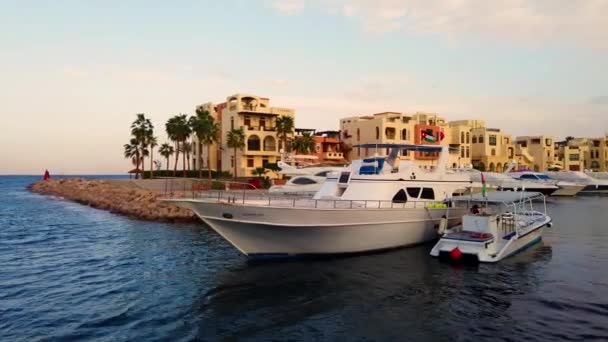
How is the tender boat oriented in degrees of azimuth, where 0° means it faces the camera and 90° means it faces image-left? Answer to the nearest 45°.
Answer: approximately 225°

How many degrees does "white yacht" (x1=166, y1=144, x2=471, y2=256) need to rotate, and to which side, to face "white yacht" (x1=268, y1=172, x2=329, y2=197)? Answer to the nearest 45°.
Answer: approximately 135° to its right

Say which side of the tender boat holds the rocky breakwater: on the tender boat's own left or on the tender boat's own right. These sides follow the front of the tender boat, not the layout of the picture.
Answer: on the tender boat's own left

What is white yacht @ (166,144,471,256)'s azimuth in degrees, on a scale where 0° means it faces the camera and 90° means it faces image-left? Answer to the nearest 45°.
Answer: approximately 45°

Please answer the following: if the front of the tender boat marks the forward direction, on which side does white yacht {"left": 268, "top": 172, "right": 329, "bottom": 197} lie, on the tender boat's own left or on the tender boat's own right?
on the tender boat's own left

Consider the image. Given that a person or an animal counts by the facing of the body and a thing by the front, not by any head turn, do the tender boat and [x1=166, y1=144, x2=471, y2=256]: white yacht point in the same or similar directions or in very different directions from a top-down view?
very different directions
